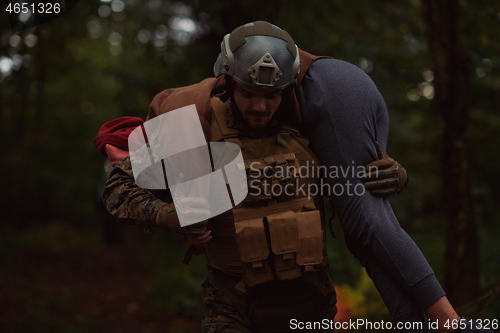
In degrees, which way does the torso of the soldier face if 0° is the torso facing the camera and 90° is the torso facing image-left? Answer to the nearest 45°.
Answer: approximately 0°

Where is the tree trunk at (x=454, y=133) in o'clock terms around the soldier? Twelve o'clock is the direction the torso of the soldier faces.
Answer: The tree trunk is roughly at 7 o'clock from the soldier.
